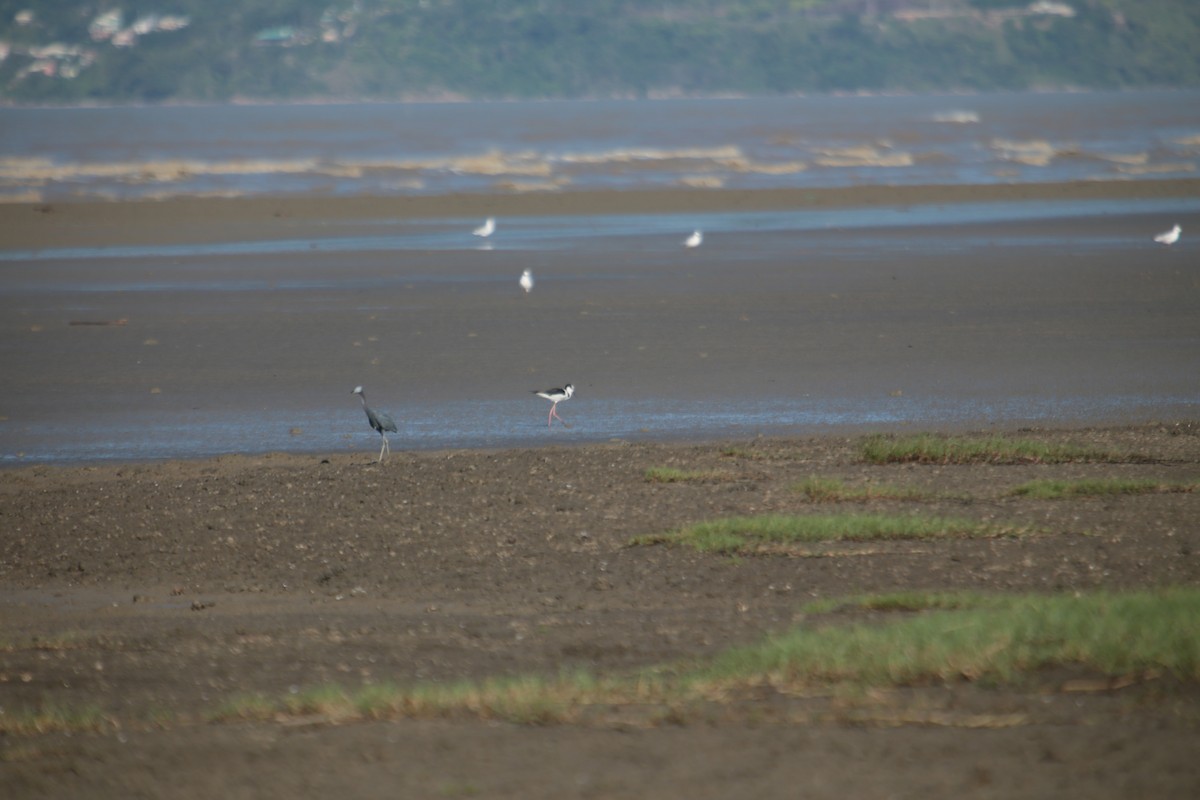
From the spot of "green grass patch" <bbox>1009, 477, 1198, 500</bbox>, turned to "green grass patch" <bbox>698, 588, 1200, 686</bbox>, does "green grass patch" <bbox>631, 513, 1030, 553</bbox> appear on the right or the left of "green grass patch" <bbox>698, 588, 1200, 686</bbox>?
right

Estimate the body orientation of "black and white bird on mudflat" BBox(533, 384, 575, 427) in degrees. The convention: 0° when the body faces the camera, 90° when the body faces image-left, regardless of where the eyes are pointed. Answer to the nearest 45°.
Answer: approximately 270°

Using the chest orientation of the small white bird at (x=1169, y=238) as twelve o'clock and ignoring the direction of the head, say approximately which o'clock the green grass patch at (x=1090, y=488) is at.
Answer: The green grass patch is roughly at 3 o'clock from the small white bird.

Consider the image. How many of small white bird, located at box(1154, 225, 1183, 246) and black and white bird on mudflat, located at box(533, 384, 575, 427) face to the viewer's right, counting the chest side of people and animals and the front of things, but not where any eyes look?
2

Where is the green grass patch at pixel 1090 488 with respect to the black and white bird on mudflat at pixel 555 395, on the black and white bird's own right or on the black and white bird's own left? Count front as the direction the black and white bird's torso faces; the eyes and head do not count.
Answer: on the black and white bird's own right

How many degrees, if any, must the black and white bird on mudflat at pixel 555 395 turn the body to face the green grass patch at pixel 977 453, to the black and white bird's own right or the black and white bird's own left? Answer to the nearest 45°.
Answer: approximately 45° to the black and white bird's own right

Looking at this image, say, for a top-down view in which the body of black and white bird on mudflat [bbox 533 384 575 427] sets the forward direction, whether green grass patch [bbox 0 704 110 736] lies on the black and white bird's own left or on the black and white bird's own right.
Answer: on the black and white bird's own right

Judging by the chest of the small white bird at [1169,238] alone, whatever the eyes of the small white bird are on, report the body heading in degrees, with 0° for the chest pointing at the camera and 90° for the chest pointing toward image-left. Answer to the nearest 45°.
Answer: approximately 270°

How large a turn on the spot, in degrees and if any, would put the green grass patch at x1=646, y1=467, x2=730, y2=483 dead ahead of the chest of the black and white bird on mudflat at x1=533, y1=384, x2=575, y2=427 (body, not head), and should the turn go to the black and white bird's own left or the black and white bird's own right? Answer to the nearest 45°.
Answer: approximately 90° to the black and white bird's own right
